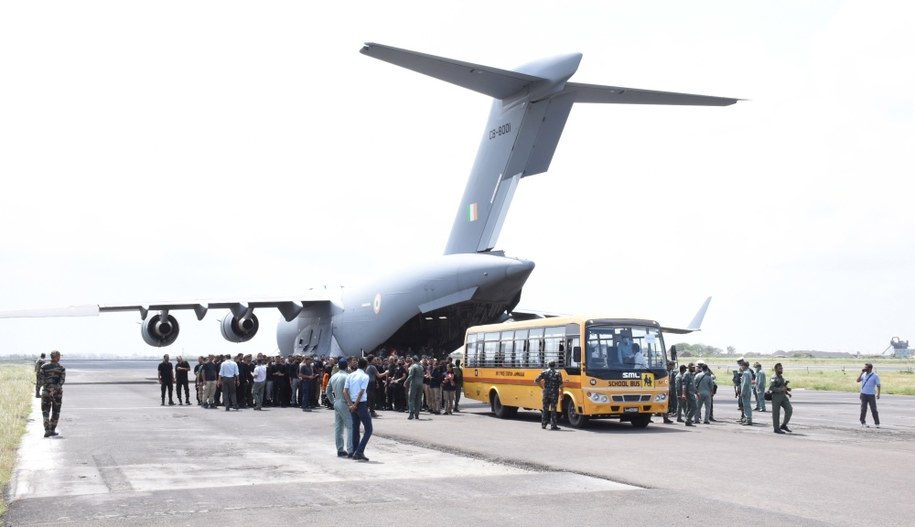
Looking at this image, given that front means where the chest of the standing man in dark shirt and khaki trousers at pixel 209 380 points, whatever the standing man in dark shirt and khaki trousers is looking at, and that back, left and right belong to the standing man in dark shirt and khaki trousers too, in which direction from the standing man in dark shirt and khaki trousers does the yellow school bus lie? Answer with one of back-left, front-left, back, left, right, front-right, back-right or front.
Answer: front-left

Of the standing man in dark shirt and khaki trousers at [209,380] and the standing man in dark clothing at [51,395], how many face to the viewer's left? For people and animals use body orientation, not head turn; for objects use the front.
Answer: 0

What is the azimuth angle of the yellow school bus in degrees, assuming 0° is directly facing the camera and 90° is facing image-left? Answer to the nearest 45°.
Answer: approximately 315°

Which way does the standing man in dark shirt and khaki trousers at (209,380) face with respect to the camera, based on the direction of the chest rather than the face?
toward the camera

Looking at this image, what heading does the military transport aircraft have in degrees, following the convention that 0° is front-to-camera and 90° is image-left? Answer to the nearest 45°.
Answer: approximately 135°

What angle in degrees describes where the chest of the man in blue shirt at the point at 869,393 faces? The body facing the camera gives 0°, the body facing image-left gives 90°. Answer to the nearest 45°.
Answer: approximately 45°

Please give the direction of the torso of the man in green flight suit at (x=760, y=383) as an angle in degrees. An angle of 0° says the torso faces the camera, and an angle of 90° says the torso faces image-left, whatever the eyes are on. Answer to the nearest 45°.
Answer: approximately 90°

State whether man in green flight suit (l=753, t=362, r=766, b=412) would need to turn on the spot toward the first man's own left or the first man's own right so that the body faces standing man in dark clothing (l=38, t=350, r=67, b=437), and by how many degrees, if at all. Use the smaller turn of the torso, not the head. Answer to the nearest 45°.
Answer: approximately 45° to the first man's own left
